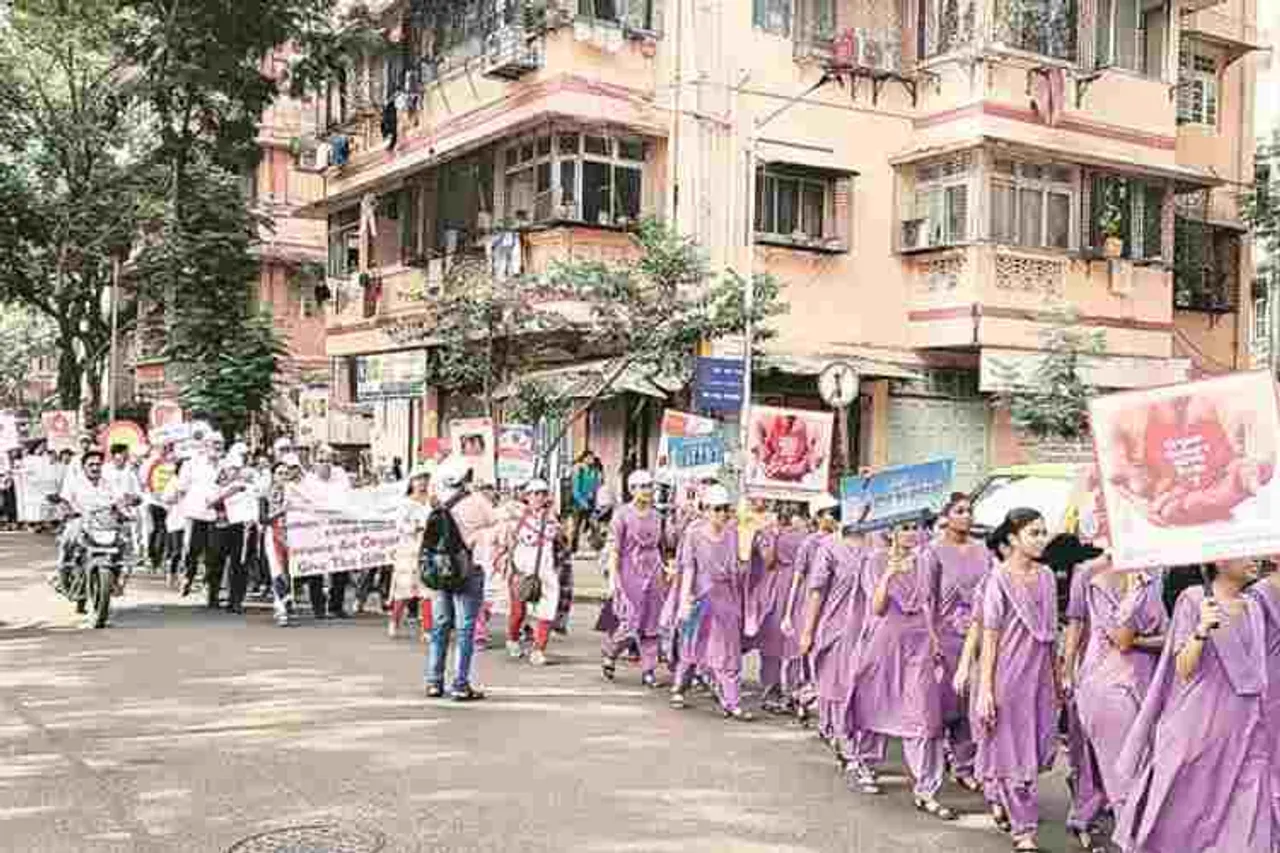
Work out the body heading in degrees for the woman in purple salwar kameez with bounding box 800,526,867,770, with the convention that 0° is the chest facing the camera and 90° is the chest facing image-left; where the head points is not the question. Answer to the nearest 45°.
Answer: approximately 315°

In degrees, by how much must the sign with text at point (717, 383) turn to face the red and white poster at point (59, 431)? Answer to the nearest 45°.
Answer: approximately 135° to its right

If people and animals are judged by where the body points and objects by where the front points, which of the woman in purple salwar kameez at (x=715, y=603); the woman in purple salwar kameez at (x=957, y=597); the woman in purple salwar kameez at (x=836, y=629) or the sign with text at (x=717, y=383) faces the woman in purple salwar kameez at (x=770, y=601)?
the sign with text

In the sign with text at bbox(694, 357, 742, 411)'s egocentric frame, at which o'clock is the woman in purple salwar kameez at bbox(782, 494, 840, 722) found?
The woman in purple salwar kameez is roughly at 12 o'clock from the sign with text.

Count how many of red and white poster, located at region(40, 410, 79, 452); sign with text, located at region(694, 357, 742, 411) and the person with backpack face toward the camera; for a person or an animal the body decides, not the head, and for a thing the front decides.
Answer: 2

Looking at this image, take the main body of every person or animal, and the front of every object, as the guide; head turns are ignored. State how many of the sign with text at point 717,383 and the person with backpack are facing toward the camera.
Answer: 1

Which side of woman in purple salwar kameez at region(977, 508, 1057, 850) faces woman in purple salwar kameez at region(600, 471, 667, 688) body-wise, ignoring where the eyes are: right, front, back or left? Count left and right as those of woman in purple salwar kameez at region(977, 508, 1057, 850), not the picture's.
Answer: back

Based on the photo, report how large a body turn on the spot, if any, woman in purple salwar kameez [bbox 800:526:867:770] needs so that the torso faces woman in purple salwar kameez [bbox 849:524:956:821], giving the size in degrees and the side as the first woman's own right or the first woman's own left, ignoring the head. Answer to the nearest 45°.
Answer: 0° — they already face them

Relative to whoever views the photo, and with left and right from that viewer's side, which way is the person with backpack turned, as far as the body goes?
facing away from the viewer and to the right of the viewer

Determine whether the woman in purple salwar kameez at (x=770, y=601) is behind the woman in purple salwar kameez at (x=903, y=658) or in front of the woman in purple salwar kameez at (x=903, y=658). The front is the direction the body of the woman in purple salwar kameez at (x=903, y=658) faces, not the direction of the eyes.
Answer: behind

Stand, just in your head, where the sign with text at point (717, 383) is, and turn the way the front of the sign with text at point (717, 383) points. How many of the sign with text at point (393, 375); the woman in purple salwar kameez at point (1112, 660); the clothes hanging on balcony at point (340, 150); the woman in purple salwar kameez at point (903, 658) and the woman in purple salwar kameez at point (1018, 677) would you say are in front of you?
3
